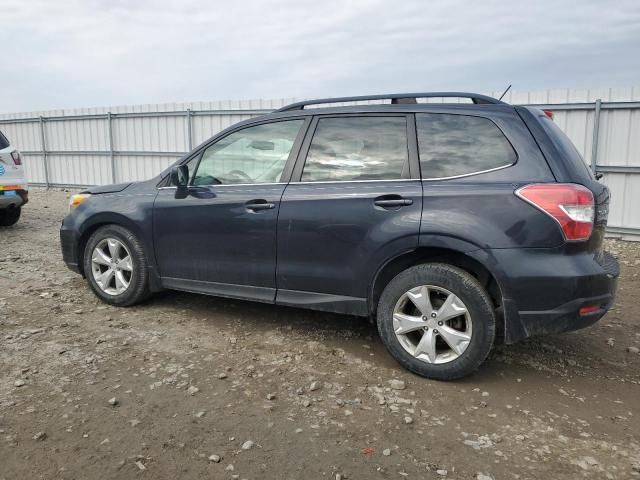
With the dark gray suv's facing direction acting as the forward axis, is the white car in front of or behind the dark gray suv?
in front

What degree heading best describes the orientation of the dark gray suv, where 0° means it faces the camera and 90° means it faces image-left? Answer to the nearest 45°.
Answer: approximately 135°
